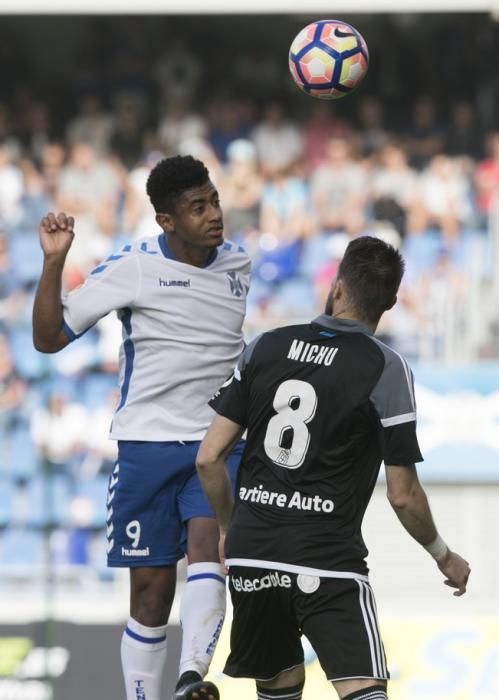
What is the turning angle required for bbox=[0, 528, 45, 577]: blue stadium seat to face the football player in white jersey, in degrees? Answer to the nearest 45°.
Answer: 0° — it already faces them

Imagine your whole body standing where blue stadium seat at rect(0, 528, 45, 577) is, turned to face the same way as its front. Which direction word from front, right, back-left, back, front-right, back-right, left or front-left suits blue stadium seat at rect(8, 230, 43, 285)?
back

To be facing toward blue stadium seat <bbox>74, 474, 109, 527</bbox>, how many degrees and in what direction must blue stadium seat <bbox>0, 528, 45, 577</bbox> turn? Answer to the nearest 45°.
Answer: approximately 135° to its left

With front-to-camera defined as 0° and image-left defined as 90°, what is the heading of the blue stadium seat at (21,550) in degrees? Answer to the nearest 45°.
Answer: approximately 0°
